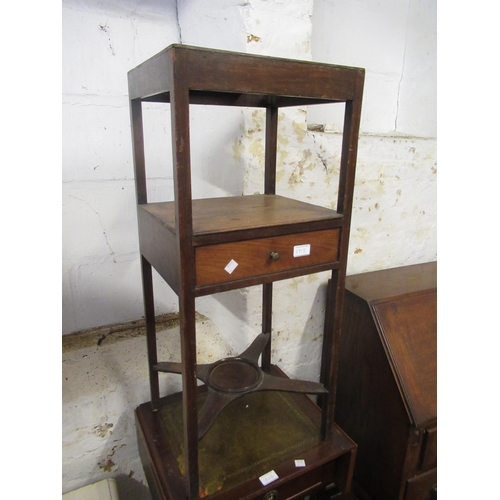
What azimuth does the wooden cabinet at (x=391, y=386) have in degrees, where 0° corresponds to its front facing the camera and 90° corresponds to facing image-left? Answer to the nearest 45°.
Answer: approximately 315°
